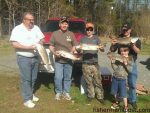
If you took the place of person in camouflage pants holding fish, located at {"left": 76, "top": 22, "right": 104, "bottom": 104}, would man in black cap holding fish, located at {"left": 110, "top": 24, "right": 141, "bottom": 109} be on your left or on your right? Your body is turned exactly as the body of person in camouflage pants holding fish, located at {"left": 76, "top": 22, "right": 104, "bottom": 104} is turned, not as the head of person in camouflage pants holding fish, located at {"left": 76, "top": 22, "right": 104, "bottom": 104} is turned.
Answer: on your left

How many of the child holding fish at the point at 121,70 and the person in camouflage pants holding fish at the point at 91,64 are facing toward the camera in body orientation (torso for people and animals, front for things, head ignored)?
2

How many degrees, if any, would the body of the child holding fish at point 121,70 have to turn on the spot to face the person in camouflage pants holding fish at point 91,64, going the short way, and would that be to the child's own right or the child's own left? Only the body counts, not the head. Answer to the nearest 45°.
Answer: approximately 135° to the child's own right

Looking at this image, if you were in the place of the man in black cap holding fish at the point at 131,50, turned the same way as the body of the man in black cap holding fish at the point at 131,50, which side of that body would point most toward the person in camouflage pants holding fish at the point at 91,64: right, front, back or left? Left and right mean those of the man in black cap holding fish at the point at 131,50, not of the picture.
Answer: right

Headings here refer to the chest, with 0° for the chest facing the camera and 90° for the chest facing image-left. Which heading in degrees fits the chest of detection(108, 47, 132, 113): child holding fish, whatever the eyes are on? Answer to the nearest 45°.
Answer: approximately 0°

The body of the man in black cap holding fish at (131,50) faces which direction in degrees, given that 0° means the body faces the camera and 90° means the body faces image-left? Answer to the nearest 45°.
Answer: approximately 0°

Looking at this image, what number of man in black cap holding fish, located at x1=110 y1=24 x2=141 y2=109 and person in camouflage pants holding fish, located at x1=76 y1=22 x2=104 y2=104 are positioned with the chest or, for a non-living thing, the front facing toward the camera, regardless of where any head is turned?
2

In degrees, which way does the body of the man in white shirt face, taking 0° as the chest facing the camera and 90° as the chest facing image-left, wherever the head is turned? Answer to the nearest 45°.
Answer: approximately 315°

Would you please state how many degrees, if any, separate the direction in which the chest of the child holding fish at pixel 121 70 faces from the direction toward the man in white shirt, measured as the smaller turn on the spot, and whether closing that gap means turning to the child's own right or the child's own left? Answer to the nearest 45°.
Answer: approximately 90° to the child's own right
